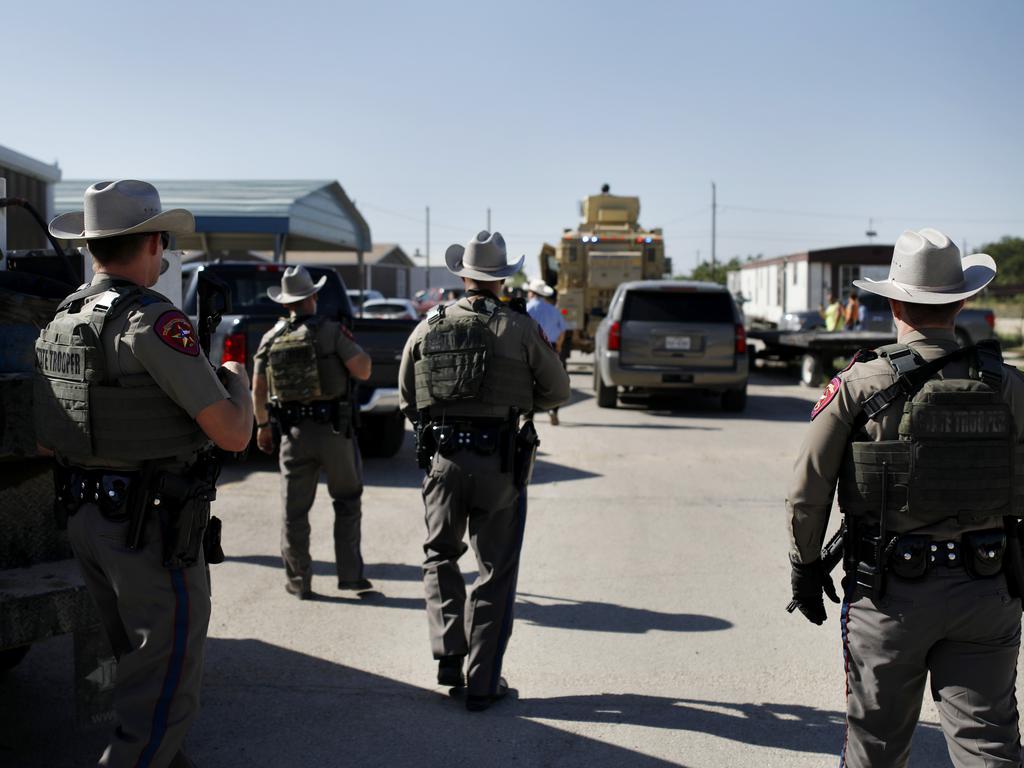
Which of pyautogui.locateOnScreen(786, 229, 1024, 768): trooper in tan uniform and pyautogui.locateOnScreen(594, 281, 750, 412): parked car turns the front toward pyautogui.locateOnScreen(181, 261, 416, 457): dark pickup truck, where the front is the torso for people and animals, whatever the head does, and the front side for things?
the trooper in tan uniform

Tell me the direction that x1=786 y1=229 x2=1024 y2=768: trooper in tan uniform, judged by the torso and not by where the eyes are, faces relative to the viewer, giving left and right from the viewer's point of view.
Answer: facing away from the viewer and to the left of the viewer

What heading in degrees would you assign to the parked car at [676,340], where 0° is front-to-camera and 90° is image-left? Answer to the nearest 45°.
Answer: approximately 180°

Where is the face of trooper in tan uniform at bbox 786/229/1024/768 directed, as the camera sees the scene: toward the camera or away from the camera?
away from the camera

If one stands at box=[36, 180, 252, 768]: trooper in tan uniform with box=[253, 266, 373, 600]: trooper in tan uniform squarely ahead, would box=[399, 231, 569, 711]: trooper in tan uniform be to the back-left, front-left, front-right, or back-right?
front-right

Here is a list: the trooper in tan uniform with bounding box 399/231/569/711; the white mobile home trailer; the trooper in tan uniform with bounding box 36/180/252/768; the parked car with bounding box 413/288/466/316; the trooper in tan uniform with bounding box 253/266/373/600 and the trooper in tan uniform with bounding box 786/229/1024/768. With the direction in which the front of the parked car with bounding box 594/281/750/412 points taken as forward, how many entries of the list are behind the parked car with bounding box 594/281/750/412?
4

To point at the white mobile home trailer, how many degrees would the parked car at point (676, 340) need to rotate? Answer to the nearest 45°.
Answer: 0° — it already faces it

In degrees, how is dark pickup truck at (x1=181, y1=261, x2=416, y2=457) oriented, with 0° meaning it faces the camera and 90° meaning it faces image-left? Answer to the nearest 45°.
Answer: approximately 135°

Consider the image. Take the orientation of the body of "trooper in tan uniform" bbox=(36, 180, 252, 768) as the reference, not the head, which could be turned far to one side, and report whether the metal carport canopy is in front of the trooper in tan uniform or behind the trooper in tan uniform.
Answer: in front

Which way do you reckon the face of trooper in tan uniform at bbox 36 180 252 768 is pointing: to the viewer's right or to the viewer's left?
to the viewer's right

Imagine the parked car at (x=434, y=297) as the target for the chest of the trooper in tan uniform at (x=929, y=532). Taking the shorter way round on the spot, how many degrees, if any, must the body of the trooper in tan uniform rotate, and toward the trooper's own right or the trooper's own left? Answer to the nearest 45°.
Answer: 0° — they already face it

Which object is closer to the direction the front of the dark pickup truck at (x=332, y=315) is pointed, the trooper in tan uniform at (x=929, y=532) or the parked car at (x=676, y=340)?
the parked car

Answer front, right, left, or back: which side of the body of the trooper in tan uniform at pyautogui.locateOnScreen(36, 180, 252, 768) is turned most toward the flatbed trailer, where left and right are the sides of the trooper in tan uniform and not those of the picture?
front

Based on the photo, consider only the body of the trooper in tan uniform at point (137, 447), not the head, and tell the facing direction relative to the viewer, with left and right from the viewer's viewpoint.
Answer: facing away from the viewer and to the right of the viewer
